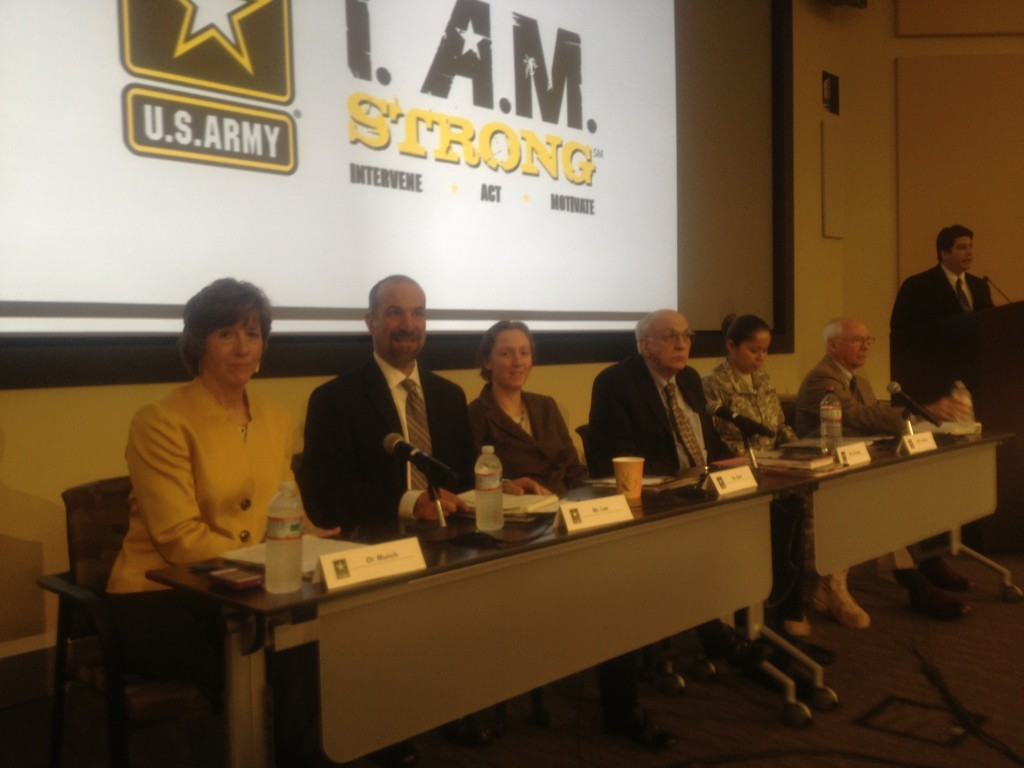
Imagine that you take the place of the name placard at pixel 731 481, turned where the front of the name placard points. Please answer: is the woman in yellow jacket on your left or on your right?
on your right

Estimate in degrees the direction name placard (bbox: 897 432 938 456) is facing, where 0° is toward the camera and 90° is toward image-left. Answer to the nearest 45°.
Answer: approximately 315°

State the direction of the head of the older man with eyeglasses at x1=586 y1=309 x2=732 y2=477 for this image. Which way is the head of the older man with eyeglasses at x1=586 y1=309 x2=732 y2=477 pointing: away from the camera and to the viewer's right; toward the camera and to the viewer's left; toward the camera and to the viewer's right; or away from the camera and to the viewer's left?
toward the camera and to the viewer's right

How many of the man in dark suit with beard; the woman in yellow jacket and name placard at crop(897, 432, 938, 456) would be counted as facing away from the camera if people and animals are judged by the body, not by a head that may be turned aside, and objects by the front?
0

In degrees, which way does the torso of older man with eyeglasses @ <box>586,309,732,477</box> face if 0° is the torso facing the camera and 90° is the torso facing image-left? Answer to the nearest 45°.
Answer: approximately 315°

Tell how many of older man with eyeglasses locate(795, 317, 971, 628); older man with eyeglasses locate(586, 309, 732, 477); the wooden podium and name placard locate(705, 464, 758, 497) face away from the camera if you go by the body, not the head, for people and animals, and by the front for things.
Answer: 0

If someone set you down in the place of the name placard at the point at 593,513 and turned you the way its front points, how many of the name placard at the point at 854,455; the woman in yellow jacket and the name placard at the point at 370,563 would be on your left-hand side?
1

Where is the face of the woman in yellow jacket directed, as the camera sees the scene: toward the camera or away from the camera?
toward the camera

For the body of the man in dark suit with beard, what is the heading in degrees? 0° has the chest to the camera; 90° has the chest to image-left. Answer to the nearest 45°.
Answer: approximately 315°

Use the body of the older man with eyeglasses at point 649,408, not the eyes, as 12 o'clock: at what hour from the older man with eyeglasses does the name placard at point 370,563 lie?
The name placard is roughly at 2 o'clock from the older man with eyeglasses.

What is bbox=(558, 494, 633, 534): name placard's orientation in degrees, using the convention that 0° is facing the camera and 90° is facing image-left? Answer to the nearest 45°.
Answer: approximately 315°

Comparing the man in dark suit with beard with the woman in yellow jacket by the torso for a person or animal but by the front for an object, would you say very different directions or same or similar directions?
same or similar directions

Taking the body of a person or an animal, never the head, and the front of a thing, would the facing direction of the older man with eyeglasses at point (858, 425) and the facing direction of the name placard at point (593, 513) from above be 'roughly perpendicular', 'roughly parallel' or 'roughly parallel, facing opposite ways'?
roughly parallel

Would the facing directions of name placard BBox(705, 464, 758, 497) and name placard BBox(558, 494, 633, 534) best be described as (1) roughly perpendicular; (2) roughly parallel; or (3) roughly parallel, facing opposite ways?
roughly parallel

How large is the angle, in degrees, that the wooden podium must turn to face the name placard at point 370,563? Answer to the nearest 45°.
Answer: approximately 45° to its right
